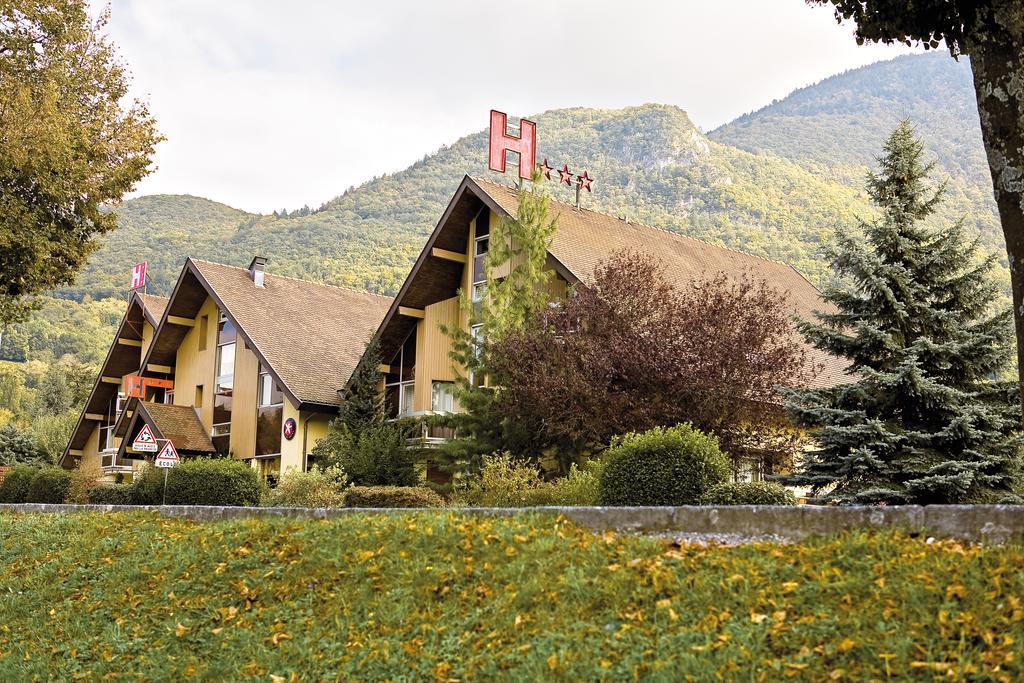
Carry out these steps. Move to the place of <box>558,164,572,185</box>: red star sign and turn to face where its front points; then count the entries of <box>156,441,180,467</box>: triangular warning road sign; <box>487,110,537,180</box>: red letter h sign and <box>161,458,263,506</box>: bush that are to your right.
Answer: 3

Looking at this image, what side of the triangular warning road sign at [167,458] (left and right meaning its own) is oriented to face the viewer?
front

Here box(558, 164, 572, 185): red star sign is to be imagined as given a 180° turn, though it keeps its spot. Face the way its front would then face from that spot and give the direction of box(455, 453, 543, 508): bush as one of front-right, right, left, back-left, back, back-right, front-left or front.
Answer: back-left

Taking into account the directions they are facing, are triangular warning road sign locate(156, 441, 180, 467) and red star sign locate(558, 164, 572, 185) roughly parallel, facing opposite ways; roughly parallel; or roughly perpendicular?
roughly parallel

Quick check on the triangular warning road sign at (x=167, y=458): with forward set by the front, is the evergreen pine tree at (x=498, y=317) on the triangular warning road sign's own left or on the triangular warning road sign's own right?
on the triangular warning road sign's own left

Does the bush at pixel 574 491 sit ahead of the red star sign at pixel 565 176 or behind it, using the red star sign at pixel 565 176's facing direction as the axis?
ahead

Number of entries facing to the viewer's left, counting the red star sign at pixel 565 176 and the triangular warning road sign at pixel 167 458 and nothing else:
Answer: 0

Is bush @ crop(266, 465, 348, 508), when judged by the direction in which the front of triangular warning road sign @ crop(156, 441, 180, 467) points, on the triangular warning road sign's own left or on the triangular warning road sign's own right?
on the triangular warning road sign's own left

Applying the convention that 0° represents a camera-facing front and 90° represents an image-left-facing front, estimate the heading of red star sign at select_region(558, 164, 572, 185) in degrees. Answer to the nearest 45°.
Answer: approximately 315°

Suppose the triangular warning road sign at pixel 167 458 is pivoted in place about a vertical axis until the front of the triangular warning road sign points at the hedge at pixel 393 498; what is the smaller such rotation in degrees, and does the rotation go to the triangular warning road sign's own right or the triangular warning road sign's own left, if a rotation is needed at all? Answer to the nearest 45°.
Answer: approximately 45° to the triangular warning road sign's own left
